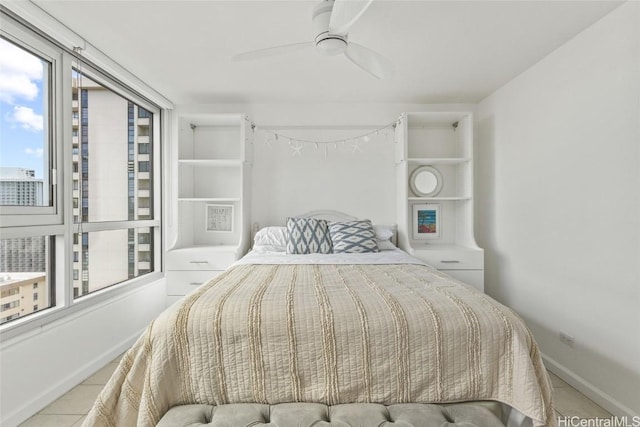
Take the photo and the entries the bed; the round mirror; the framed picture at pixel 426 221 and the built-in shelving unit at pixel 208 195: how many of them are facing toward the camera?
4

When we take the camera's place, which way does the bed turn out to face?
facing the viewer

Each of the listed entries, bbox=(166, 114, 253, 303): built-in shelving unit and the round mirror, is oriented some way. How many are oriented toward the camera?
2

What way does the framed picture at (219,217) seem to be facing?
toward the camera

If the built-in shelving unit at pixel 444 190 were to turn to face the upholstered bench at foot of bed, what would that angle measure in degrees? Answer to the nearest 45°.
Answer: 0° — it already faces it

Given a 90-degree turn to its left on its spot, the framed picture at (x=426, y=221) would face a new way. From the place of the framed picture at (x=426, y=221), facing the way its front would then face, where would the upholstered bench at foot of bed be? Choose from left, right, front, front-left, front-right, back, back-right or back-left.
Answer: right

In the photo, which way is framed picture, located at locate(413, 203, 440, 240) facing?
toward the camera

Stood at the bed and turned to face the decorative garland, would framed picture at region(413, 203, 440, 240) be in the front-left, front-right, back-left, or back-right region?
front-right

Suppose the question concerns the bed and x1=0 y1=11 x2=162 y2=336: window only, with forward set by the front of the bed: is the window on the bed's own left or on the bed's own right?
on the bed's own right

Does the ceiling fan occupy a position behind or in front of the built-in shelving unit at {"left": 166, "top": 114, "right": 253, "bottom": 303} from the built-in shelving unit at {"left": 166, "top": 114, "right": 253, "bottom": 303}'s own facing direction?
in front

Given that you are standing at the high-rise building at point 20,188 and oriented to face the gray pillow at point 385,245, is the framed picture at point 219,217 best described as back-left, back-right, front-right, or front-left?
front-right

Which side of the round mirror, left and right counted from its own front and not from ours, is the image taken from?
front
